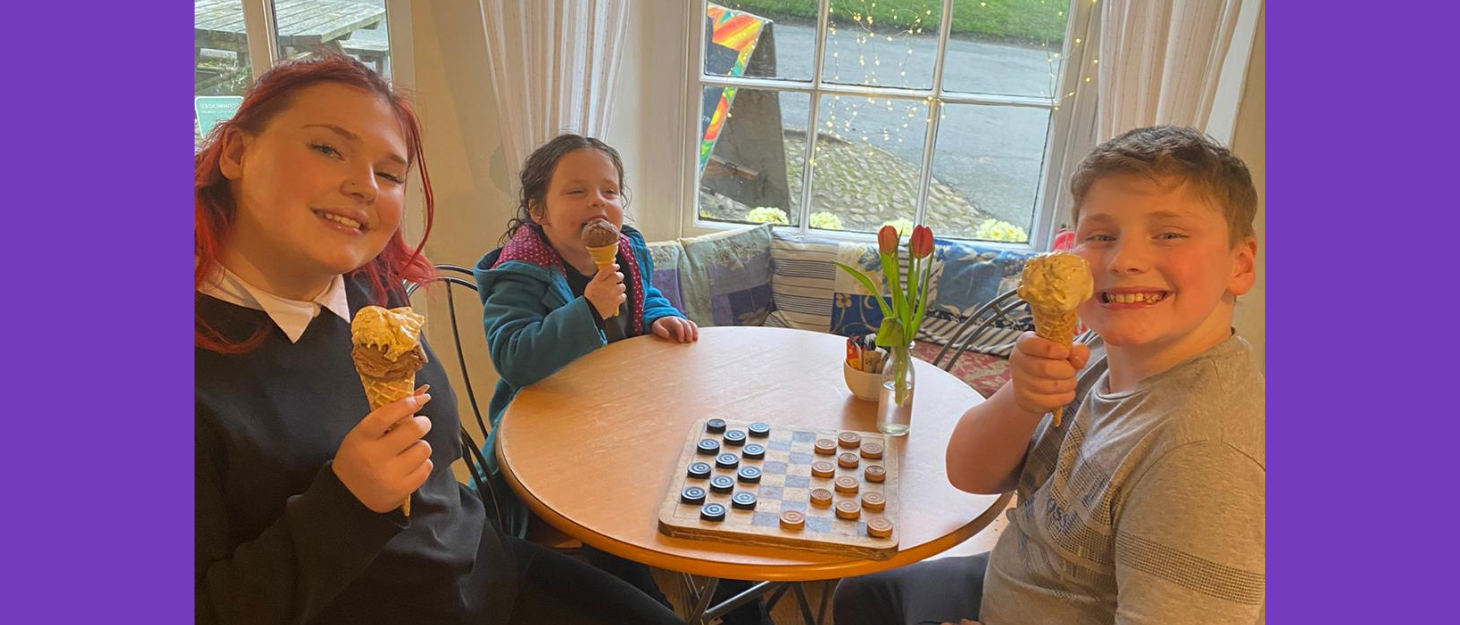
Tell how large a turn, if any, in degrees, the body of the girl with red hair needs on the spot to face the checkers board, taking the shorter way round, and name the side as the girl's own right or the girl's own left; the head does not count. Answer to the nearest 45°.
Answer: approximately 45° to the girl's own left

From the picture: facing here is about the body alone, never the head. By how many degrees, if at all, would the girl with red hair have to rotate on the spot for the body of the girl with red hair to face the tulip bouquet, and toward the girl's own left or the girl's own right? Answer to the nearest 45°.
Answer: approximately 45° to the girl's own left

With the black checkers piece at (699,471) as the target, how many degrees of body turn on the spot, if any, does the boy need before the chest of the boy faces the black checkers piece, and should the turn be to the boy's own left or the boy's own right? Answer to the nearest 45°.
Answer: approximately 45° to the boy's own right

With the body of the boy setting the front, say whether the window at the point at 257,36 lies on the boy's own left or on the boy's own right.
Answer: on the boy's own right

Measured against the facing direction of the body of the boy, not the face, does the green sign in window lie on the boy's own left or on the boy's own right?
on the boy's own right

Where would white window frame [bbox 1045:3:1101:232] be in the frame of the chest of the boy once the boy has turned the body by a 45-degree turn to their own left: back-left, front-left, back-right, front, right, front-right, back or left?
back

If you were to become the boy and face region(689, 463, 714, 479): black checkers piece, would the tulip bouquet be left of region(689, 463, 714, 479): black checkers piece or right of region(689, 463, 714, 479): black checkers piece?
right

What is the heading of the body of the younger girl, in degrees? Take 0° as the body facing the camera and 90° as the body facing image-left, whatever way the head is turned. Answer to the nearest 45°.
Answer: approximately 315°

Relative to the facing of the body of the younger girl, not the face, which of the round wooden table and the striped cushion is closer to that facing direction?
the round wooden table

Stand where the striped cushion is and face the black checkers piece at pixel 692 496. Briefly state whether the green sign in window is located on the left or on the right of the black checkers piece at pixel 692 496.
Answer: right
